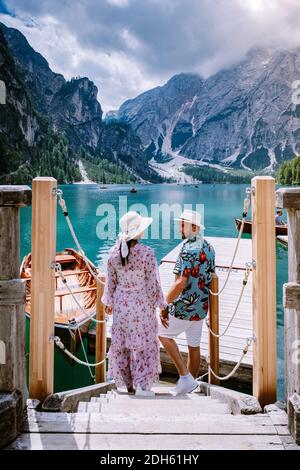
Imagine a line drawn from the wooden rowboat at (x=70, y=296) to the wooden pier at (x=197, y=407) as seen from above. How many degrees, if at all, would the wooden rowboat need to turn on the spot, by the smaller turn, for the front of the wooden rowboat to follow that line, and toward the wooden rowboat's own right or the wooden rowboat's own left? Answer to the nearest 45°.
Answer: approximately 180°

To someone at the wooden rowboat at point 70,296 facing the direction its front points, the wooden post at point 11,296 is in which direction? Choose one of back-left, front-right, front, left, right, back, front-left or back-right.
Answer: back

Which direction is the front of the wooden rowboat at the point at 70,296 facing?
away from the camera

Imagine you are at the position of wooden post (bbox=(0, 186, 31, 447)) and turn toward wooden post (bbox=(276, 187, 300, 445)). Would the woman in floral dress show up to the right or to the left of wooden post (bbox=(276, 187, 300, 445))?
left

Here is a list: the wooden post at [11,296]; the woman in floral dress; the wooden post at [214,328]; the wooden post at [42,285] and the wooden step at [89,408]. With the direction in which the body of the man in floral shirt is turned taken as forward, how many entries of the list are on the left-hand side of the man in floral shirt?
4

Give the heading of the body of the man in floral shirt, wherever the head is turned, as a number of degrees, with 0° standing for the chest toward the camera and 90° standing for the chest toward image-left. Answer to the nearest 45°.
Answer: approximately 135°
